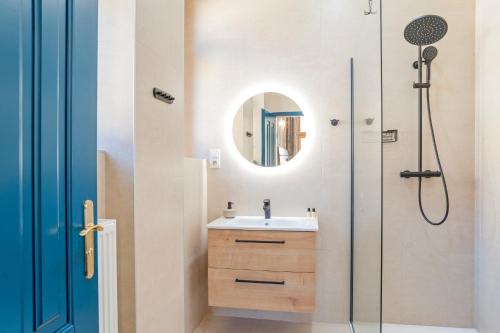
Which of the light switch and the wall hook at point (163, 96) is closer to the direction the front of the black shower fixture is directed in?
the wall hook

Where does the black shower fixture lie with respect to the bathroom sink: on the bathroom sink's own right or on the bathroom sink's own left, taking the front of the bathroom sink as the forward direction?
on the bathroom sink's own left

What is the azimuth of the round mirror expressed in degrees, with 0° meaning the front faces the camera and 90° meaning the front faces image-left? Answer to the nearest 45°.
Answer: approximately 0°

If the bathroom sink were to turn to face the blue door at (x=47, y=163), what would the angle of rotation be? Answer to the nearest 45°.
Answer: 0° — it already faces it

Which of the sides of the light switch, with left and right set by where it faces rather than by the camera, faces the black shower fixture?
left
